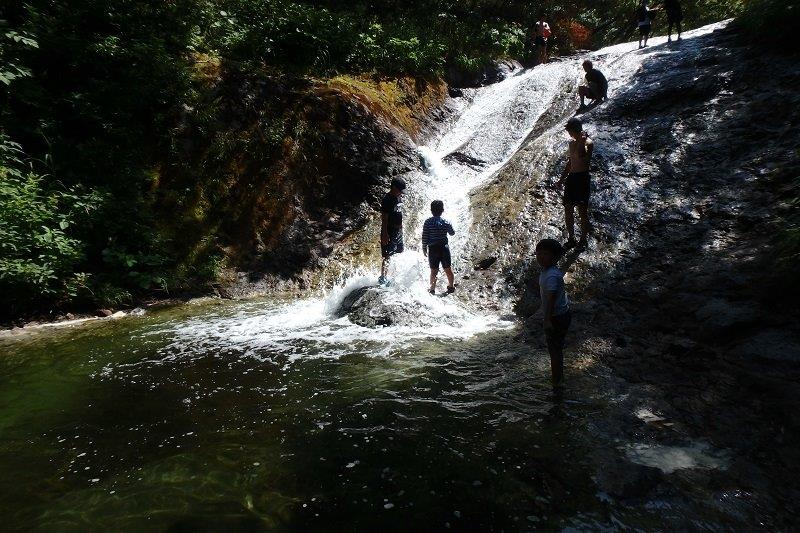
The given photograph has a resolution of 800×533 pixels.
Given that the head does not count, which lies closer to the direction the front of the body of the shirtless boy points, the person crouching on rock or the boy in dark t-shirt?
the boy in dark t-shirt

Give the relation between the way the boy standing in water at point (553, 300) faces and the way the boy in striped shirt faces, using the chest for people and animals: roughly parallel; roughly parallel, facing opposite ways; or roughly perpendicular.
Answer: roughly perpendicular

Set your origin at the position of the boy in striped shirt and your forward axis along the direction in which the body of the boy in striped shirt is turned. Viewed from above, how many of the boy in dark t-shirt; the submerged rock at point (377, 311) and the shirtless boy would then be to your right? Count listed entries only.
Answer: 1

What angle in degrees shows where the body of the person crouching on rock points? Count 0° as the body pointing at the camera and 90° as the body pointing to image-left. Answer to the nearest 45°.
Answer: approximately 45°

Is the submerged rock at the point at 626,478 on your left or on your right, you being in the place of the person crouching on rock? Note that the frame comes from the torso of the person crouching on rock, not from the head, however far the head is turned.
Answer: on your left

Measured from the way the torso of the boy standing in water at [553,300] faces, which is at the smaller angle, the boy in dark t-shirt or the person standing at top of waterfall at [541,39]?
the boy in dark t-shirt

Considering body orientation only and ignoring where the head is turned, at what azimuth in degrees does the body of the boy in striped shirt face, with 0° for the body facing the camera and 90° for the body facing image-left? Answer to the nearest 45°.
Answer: approximately 180°

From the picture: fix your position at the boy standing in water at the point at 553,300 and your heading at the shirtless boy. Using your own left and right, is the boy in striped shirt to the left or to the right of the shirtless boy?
left

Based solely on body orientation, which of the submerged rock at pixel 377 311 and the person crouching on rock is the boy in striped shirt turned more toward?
the person crouching on rock

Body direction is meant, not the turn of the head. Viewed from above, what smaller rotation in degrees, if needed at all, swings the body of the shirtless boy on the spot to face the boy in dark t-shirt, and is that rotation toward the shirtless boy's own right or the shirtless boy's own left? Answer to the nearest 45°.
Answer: approximately 45° to the shirtless boy's own right

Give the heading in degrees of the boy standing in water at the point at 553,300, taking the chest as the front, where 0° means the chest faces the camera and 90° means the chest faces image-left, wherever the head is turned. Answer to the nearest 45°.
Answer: approximately 90°
